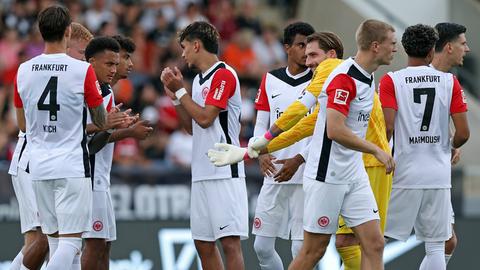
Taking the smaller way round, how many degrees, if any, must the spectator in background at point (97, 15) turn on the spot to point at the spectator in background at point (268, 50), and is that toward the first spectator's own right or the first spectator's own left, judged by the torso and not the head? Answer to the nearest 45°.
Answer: approximately 90° to the first spectator's own left

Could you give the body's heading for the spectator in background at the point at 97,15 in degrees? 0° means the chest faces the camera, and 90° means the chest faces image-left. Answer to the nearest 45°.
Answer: approximately 0°

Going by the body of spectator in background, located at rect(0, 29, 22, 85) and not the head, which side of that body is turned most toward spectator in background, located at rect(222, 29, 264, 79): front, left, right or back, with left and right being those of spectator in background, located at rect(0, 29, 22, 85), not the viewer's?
left

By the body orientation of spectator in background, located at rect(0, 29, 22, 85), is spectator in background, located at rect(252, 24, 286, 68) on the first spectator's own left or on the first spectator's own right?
on the first spectator's own left

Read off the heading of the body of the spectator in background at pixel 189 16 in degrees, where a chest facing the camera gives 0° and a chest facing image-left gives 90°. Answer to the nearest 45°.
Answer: approximately 0°

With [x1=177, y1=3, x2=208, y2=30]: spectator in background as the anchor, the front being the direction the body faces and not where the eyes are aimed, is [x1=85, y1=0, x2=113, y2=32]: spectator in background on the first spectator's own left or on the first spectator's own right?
on the first spectator's own right

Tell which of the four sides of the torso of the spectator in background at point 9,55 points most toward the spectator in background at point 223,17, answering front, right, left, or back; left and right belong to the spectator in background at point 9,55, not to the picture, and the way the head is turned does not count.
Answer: left
